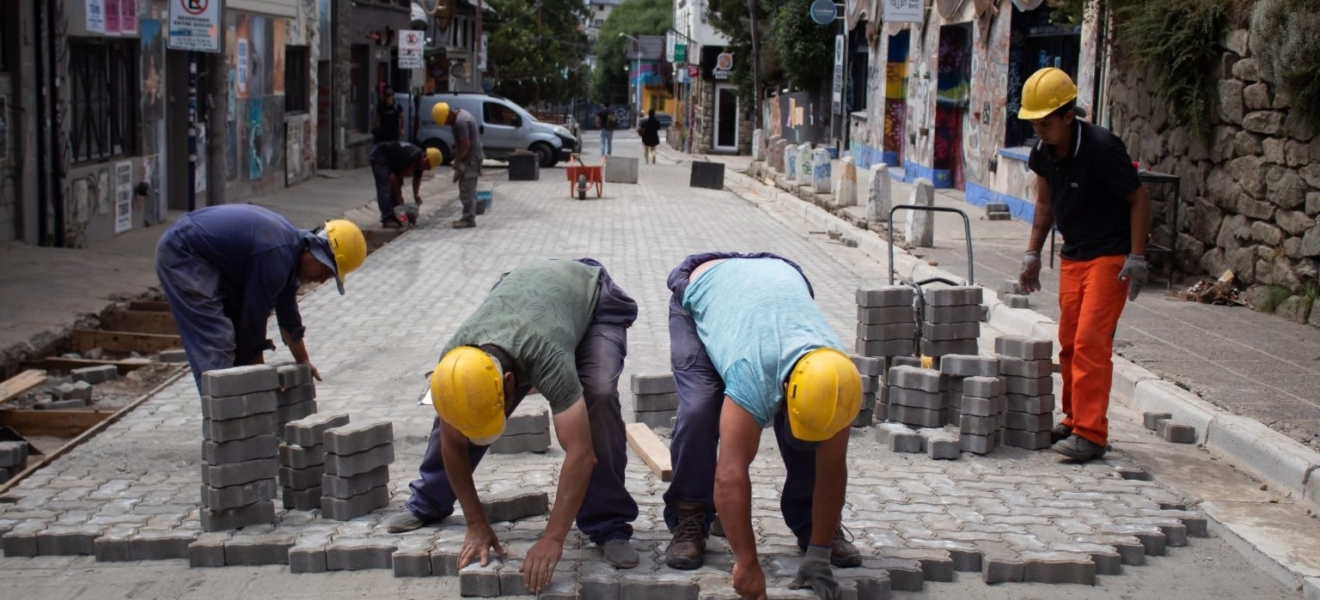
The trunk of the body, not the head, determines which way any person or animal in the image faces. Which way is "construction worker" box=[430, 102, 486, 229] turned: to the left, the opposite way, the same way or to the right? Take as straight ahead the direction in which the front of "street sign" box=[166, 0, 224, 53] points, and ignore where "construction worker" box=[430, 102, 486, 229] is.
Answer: to the right

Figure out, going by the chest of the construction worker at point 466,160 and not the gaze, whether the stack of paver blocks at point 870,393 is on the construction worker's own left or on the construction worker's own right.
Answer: on the construction worker's own left

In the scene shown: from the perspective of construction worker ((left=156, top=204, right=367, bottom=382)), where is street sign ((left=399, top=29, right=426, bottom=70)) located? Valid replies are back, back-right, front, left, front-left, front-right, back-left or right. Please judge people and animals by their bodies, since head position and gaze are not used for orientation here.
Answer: left

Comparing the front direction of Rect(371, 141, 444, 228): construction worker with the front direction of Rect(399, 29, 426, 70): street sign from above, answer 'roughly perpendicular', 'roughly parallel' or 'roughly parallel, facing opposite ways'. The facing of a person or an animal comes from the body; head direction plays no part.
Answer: roughly perpendicular

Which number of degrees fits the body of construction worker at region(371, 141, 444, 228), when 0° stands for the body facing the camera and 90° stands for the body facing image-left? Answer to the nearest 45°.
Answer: approximately 270°

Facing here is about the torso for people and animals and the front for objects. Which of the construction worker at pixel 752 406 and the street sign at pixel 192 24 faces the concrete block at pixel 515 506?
the street sign

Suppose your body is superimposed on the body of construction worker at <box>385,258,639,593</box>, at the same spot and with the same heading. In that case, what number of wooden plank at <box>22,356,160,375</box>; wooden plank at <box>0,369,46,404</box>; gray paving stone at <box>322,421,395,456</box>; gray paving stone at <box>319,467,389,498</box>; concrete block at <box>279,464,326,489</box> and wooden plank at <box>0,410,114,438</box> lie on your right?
6

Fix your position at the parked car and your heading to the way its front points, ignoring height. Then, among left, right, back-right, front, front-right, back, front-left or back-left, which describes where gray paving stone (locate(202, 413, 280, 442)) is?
right

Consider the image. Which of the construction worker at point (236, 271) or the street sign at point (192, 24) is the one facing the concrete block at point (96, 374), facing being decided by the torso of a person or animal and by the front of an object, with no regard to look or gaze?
the street sign

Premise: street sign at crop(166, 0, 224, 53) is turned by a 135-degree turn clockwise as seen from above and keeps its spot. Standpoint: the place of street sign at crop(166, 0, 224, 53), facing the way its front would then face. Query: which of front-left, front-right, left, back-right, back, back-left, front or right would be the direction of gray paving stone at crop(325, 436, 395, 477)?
back-left

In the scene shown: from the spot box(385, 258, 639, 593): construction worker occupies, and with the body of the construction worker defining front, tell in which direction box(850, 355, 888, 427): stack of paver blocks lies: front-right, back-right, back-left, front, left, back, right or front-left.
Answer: back

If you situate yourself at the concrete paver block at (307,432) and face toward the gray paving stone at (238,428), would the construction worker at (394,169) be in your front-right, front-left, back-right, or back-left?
back-right

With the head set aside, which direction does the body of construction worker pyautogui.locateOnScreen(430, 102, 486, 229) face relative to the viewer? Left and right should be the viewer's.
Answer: facing to the left of the viewer

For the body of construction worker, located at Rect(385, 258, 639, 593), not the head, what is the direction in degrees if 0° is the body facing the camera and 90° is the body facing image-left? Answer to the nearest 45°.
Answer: approximately 45°

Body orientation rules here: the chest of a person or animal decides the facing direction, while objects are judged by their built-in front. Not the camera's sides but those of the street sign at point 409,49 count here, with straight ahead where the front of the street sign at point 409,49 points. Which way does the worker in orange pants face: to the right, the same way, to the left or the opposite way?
to the right

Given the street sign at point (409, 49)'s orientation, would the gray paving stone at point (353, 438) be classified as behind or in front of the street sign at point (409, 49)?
in front
